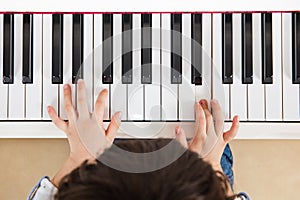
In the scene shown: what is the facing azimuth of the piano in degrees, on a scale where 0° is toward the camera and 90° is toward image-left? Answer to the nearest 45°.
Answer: approximately 0°
